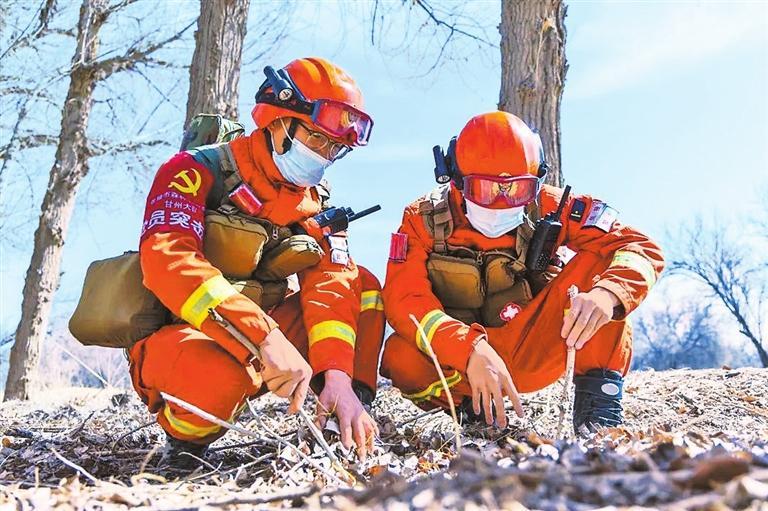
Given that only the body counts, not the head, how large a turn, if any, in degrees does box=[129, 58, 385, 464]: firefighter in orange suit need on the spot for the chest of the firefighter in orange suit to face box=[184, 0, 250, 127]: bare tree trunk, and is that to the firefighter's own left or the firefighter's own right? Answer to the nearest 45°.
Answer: approximately 135° to the firefighter's own left

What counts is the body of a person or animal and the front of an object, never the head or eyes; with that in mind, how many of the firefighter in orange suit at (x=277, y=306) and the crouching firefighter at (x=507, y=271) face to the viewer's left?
0

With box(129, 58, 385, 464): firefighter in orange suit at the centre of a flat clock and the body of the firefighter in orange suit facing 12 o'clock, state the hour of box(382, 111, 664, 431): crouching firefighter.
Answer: The crouching firefighter is roughly at 10 o'clock from the firefighter in orange suit.

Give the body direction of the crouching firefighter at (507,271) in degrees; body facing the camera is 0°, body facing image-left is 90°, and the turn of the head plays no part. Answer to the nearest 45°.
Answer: approximately 0°

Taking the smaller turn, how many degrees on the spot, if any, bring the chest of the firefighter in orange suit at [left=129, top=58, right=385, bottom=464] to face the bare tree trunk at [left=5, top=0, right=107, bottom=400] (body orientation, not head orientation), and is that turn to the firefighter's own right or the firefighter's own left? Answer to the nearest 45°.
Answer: approximately 135° to the firefighter's own left

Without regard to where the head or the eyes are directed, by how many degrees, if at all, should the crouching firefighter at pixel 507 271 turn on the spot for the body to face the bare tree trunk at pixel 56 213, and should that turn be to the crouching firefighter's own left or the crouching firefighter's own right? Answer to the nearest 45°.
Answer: approximately 135° to the crouching firefighter's own right

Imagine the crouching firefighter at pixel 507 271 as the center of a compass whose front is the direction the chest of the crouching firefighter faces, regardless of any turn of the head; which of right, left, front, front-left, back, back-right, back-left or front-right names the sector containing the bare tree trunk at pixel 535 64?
back

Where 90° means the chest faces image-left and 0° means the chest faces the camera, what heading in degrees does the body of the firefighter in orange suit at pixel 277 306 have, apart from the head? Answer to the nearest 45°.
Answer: approximately 315°

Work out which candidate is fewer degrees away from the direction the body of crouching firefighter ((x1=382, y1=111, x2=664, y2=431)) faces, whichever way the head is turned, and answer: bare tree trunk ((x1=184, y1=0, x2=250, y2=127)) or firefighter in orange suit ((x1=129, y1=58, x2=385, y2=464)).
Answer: the firefighter in orange suit

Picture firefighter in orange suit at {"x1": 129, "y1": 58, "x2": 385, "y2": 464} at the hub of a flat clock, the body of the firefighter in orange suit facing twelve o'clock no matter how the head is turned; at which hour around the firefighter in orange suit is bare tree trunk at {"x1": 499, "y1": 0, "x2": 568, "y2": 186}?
The bare tree trunk is roughly at 9 o'clock from the firefighter in orange suit.

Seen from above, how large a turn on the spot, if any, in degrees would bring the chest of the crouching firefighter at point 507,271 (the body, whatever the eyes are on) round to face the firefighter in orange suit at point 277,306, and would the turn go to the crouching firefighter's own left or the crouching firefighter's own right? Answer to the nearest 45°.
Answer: approximately 45° to the crouching firefighter's own right
